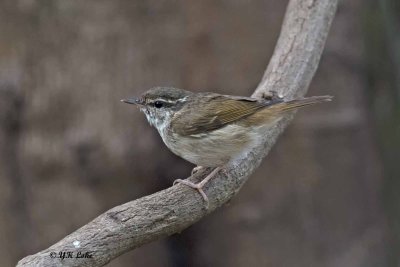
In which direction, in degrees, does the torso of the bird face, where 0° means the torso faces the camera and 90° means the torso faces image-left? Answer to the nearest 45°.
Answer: approximately 90°
